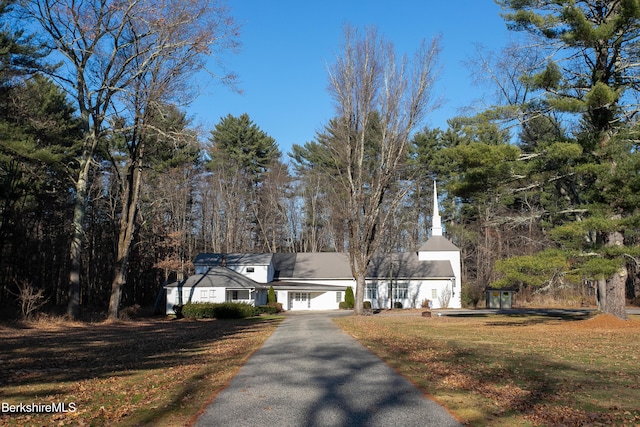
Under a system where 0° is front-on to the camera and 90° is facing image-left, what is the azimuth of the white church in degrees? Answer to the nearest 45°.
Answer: approximately 0°

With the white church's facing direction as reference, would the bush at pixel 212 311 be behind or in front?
in front
